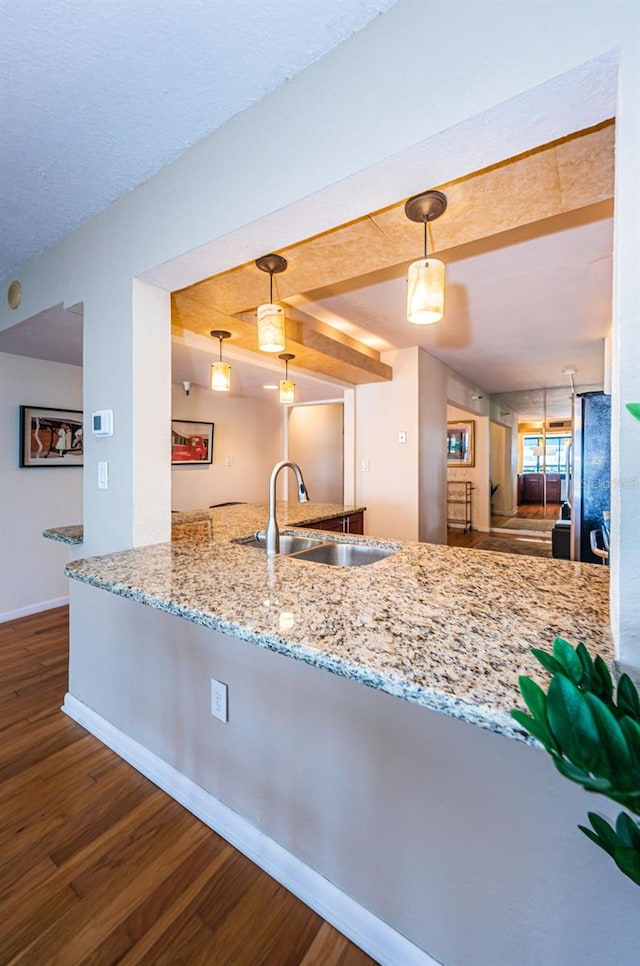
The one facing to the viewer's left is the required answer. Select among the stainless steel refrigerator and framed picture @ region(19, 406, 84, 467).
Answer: the stainless steel refrigerator

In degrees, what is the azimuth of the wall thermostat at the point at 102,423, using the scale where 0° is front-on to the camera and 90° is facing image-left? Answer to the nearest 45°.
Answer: approximately 45°

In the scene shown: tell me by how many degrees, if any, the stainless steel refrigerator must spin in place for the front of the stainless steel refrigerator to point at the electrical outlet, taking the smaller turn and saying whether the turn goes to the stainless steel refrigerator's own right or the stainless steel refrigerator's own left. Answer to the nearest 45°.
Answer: approximately 45° to the stainless steel refrigerator's own left

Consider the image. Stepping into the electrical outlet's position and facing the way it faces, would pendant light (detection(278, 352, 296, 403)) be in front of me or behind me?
behind

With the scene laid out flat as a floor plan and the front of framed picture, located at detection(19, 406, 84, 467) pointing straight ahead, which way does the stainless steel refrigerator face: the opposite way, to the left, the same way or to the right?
the opposite way

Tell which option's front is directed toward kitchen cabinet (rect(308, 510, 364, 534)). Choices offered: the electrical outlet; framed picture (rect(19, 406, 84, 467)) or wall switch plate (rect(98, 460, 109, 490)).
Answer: the framed picture

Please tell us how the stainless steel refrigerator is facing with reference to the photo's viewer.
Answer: facing to the left of the viewer

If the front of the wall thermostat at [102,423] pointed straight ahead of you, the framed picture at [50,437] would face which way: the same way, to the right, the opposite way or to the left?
to the left

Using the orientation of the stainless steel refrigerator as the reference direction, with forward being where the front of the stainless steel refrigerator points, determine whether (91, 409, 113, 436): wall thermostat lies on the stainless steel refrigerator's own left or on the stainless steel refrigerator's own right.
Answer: on the stainless steel refrigerator's own left

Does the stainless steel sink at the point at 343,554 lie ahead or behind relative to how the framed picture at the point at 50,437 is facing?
ahead

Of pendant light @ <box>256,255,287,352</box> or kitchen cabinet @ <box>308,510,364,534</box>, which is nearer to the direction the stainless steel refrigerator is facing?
the kitchen cabinet

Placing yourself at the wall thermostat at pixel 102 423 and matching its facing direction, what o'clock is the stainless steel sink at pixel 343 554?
The stainless steel sink is roughly at 8 o'clock from the wall thermostat.

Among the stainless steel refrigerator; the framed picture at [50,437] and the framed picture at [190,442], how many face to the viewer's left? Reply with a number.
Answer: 1

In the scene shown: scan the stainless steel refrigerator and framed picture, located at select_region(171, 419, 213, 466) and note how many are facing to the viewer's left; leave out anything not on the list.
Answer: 1

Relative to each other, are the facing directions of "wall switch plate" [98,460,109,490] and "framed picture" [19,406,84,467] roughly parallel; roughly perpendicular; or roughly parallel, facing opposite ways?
roughly perpendicular
